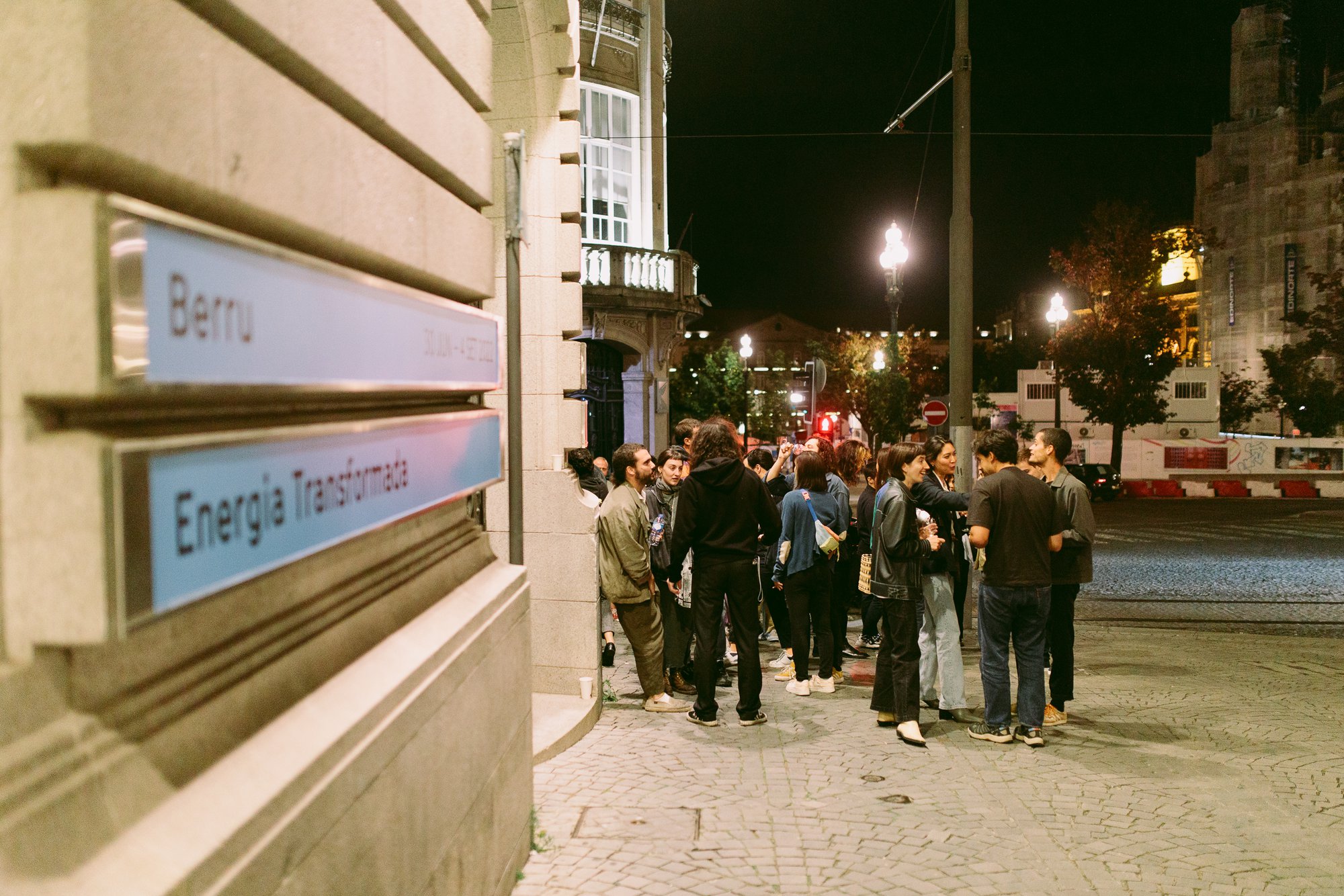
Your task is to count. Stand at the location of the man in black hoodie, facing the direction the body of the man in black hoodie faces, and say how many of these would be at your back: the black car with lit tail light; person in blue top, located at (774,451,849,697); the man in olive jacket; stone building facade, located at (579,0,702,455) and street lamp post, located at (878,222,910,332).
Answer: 0

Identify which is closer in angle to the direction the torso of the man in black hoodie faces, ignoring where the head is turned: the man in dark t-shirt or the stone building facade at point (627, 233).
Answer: the stone building facade

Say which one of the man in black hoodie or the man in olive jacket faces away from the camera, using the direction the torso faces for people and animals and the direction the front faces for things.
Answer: the man in black hoodie

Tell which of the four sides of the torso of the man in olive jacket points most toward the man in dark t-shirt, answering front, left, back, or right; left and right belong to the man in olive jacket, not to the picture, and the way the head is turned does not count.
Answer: front

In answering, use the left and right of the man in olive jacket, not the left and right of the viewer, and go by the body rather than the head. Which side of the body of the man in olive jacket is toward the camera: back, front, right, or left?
right

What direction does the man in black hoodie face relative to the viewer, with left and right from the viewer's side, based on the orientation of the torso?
facing away from the viewer

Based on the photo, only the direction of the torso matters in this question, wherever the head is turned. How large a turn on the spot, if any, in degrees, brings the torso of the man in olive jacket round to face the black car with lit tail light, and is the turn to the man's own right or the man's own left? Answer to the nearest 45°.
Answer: approximately 45° to the man's own left

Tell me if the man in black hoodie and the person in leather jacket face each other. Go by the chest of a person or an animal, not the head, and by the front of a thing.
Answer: no

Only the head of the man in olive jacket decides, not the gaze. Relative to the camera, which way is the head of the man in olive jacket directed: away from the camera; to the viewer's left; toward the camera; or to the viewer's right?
to the viewer's right

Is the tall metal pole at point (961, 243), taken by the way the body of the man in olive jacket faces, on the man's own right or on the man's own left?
on the man's own left

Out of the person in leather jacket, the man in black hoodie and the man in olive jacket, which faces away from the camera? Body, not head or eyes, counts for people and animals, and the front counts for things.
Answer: the man in black hoodie

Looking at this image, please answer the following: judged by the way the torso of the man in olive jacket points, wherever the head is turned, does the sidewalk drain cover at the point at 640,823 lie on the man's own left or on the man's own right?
on the man's own right

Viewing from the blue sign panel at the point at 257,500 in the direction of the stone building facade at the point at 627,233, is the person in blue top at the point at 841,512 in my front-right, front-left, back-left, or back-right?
front-right
